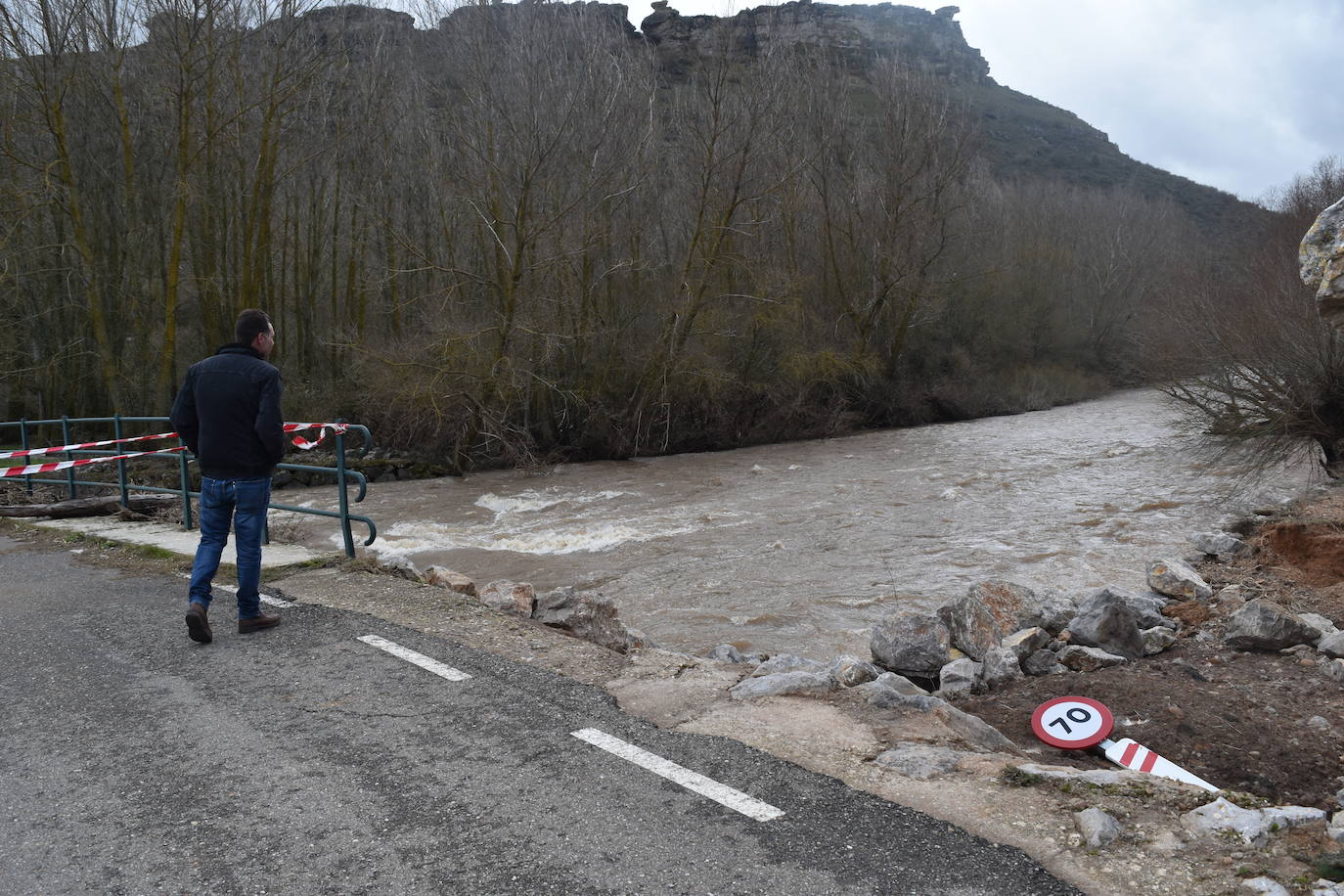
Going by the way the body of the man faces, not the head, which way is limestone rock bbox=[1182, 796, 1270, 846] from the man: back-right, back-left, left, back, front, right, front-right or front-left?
right

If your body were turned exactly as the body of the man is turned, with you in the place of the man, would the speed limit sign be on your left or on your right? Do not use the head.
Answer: on your right

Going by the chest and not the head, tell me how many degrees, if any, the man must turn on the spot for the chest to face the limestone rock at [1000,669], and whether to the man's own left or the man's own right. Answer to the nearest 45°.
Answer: approximately 45° to the man's own right

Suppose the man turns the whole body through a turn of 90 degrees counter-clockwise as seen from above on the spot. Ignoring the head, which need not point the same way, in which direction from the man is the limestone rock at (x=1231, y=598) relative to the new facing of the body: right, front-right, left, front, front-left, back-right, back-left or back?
back-right

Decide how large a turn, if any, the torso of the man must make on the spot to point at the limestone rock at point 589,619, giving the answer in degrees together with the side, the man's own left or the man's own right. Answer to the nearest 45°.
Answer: approximately 45° to the man's own right

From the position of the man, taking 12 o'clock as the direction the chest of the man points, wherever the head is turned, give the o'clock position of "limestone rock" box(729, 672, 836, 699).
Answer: The limestone rock is roughly at 3 o'clock from the man.

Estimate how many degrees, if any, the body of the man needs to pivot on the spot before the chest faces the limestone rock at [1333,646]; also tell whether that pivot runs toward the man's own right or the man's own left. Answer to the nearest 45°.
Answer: approximately 45° to the man's own right

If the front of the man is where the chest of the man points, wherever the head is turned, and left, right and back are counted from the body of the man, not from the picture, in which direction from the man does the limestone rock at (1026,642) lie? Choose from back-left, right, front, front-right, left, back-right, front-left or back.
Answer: front-right

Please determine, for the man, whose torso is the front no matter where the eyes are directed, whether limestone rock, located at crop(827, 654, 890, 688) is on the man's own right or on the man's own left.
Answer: on the man's own right

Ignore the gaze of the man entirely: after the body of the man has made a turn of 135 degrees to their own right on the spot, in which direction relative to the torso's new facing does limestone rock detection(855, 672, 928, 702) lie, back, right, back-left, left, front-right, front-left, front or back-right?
front-left

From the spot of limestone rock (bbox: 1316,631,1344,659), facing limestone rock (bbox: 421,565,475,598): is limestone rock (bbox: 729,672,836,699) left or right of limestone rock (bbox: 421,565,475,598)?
left

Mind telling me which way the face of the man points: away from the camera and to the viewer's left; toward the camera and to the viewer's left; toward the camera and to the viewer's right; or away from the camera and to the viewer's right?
away from the camera and to the viewer's right

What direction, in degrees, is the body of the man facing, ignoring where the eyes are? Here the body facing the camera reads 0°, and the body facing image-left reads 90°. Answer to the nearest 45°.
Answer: approximately 225°

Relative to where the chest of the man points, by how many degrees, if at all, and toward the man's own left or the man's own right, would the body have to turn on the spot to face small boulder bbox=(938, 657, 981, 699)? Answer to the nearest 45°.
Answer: approximately 45° to the man's own right

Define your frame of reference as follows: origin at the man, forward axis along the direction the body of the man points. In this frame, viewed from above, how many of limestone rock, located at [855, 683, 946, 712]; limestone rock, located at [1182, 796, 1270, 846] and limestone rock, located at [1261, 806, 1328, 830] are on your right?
3

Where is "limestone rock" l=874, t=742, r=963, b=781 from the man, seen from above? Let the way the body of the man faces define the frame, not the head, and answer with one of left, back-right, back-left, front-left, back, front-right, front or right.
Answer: right

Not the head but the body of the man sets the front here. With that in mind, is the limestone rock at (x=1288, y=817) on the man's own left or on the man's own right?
on the man's own right

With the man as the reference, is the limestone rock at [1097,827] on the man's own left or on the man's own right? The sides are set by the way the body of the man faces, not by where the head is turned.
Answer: on the man's own right
